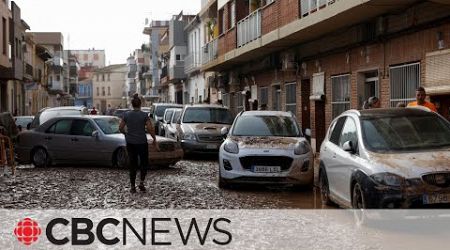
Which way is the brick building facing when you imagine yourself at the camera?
facing the viewer and to the left of the viewer

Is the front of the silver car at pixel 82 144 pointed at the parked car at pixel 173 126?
no

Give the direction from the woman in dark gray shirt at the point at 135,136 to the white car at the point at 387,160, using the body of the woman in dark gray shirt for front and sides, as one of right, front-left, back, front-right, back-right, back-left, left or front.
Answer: back-right

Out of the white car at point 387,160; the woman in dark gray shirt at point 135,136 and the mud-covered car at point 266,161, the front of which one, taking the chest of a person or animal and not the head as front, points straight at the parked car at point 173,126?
the woman in dark gray shirt

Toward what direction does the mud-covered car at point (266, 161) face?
toward the camera

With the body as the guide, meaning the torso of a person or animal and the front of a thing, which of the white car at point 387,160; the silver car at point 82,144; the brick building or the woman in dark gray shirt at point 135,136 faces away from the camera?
the woman in dark gray shirt

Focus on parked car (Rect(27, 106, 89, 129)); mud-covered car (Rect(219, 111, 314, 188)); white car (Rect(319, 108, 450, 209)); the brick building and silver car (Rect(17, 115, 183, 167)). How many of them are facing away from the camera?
0

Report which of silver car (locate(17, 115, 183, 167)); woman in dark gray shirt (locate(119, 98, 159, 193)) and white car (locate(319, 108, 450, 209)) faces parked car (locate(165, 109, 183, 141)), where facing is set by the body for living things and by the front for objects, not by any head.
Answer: the woman in dark gray shirt

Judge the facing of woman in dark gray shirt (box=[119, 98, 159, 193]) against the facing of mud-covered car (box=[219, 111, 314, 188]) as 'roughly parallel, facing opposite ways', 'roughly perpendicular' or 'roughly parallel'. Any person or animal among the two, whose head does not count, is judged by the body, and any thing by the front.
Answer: roughly parallel, facing opposite ways

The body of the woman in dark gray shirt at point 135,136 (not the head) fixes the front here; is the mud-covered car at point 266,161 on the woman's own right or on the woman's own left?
on the woman's own right

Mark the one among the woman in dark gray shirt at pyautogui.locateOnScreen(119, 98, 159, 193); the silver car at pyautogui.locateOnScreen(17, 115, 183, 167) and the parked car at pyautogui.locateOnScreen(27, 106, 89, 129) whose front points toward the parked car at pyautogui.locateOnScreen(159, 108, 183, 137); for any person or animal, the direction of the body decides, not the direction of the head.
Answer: the woman in dark gray shirt

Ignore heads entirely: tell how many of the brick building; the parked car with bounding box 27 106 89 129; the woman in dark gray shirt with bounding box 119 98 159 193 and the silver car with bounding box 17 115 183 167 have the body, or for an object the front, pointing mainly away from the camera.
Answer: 1

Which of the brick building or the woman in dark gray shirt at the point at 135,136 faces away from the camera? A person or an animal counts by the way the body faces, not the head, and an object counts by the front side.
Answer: the woman in dark gray shirt

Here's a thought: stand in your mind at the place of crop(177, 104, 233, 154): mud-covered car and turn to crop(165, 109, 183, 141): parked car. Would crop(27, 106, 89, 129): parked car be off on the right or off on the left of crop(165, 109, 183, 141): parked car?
left
